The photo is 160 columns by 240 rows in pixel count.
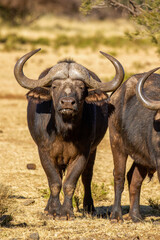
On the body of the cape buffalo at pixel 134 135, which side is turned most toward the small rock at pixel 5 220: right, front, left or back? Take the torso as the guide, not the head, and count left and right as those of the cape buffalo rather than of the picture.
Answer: right

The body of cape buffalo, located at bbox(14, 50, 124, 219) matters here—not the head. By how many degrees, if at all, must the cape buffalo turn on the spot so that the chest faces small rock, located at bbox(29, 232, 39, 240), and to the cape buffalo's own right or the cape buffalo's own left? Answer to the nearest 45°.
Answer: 0° — it already faces it

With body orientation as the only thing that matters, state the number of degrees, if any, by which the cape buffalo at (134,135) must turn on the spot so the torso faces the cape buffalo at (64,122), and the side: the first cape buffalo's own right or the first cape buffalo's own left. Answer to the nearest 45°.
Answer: approximately 135° to the first cape buffalo's own right

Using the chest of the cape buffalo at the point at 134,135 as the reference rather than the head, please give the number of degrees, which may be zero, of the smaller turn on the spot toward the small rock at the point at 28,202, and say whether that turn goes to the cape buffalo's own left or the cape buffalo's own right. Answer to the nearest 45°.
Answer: approximately 135° to the cape buffalo's own right

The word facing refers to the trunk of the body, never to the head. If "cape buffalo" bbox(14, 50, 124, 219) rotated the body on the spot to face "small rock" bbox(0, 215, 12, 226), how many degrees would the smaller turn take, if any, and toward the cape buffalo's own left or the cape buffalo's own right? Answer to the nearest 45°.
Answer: approximately 45° to the cape buffalo's own right

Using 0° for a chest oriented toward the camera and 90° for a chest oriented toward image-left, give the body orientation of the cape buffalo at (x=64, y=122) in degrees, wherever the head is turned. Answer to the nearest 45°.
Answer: approximately 0°

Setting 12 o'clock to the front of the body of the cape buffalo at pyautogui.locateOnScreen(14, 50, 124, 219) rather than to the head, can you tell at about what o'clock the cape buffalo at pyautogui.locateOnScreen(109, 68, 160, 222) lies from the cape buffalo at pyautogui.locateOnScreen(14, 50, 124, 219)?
the cape buffalo at pyautogui.locateOnScreen(109, 68, 160, 222) is roughly at 9 o'clock from the cape buffalo at pyautogui.locateOnScreen(14, 50, 124, 219).

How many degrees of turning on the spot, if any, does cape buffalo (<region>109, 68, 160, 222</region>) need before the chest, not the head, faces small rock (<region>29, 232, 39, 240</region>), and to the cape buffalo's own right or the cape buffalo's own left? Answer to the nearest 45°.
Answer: approximately 90° to the cape buffalo's own right

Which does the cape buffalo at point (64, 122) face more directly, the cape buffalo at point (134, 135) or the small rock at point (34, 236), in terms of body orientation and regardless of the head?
the small rock

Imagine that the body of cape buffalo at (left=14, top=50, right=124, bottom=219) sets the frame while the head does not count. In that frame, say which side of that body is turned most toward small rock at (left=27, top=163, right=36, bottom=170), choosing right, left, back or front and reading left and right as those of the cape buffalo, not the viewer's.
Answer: back
